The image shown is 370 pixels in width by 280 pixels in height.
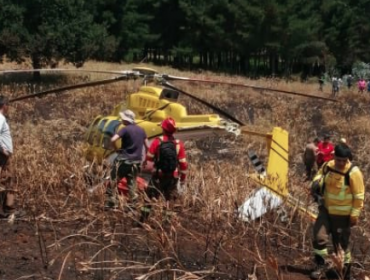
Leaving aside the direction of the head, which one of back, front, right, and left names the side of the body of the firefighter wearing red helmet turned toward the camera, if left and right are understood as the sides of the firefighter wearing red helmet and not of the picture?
back

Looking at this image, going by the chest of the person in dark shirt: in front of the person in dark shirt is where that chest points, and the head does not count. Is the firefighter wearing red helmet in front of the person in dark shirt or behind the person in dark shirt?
behind

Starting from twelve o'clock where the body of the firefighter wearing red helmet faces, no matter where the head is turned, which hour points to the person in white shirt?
The person in white shirt is roughly at 9 o'clock from the firefighter wearing red helmet.

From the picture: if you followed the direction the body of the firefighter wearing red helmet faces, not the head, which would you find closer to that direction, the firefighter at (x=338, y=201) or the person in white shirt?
the person in white shirt

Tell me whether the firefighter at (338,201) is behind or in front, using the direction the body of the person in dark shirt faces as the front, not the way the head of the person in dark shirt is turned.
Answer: behind

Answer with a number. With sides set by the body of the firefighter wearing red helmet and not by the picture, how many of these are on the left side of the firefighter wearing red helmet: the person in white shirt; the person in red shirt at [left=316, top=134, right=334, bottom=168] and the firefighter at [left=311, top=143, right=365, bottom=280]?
1

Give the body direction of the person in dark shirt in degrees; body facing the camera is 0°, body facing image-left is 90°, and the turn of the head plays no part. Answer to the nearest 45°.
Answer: approximately 135°
